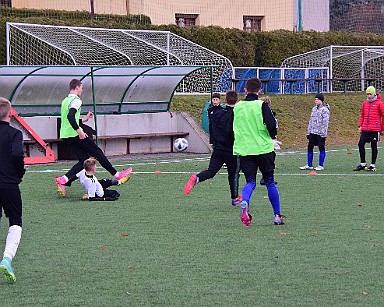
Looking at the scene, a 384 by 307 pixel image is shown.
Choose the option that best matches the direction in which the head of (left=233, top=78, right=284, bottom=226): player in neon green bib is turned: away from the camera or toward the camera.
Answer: away from the camera

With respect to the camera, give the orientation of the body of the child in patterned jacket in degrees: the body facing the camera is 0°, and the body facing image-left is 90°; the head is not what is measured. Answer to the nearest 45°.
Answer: approximately 45°

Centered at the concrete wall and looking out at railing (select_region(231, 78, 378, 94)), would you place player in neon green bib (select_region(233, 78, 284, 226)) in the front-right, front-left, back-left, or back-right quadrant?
back-right

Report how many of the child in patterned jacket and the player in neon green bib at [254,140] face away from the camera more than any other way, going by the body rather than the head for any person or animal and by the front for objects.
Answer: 1

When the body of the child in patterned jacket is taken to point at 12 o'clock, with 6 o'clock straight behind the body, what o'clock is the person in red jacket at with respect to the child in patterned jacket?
The person in red jacket is roughly at 8 o'clock from the child in patterned jacket.

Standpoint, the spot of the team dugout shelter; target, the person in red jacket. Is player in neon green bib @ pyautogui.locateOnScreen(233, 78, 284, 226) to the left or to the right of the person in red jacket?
right

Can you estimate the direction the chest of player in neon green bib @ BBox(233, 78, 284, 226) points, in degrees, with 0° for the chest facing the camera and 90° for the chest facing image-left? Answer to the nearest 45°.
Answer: approximately 180°

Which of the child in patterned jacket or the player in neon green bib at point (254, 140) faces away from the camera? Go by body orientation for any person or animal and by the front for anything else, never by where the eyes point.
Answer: the player in neon green bib

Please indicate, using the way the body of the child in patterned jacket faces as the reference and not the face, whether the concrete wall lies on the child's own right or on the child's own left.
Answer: on the child's own right

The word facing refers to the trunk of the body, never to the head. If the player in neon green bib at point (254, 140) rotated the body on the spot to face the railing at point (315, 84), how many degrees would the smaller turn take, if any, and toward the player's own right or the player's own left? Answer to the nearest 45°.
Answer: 0° — they already face it

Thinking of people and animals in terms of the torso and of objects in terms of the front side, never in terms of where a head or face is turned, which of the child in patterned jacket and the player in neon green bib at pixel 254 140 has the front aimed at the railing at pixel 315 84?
the player in neon green bib
